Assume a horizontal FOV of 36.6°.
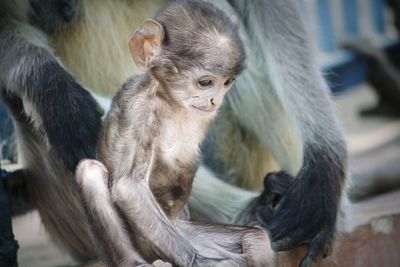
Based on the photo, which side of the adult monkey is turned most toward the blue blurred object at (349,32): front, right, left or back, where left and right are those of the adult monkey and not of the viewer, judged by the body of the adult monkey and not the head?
back

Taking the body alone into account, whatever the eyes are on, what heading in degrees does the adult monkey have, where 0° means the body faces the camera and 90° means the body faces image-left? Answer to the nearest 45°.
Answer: approximately 0°

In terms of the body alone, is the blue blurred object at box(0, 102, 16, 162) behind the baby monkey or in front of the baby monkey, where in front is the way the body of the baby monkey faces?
behind

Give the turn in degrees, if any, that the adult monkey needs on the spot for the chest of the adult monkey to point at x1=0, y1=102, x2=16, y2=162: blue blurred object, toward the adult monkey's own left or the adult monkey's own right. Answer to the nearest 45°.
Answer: approximately 90° to the adult monkey's own right

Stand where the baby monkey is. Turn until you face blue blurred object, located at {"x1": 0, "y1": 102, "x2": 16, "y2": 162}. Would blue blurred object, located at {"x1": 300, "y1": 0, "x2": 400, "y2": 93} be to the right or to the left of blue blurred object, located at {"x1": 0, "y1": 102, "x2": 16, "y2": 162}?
right

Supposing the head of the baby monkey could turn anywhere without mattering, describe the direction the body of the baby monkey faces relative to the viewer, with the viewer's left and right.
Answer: facing the viewer and to the right of the viewer
